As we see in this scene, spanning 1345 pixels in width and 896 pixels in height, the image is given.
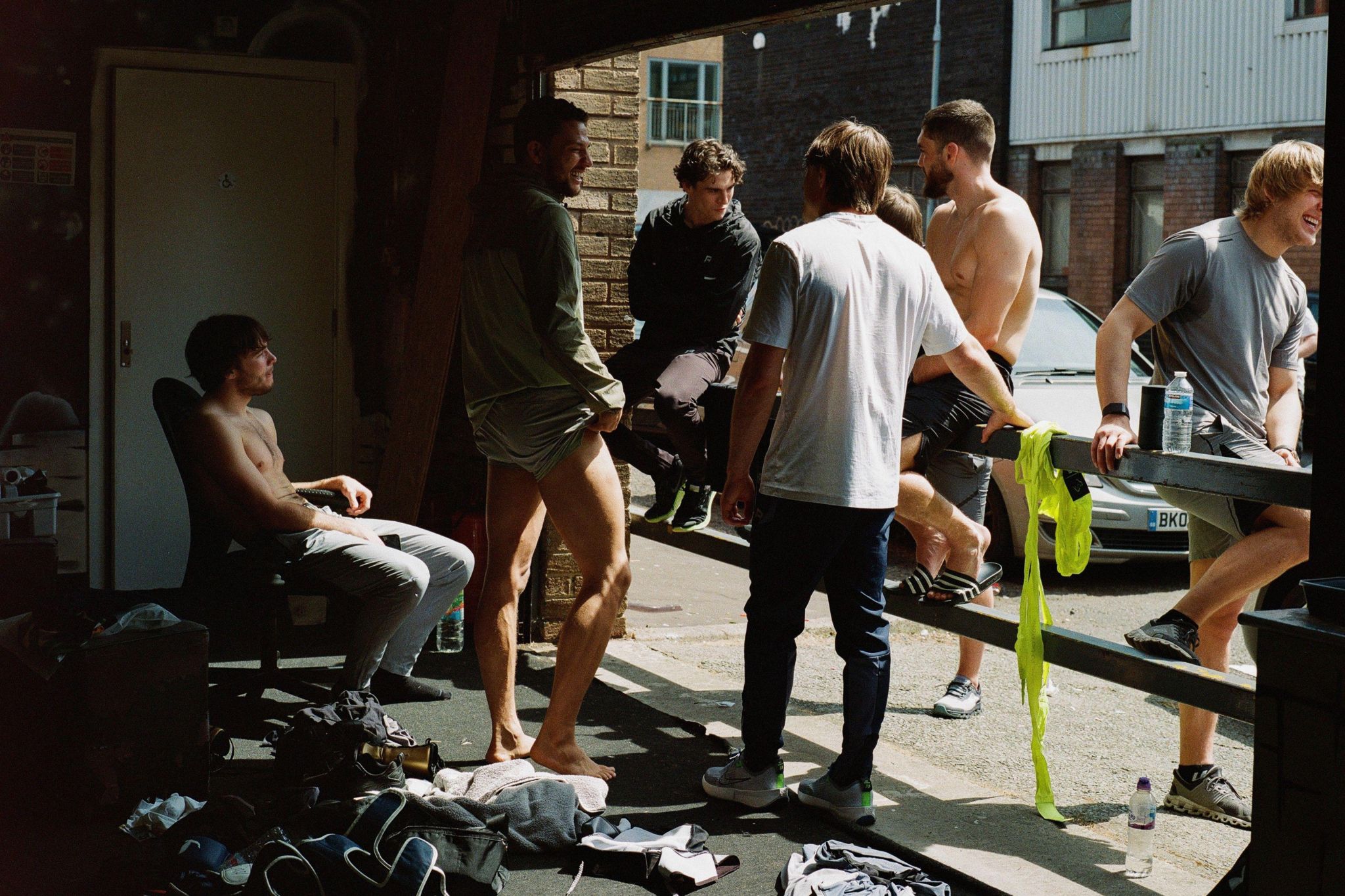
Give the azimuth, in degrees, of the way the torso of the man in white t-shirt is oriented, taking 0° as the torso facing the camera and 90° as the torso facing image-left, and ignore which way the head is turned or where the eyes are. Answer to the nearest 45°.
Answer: approximately 135°

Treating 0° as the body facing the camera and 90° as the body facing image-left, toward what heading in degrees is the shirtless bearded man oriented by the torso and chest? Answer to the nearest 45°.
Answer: approximately 45°

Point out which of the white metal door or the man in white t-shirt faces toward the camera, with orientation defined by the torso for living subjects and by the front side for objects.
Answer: the white metal door

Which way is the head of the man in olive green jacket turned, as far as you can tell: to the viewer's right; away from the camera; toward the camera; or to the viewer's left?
to the viewer's right

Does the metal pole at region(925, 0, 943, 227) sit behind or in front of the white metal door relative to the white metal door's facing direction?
behind

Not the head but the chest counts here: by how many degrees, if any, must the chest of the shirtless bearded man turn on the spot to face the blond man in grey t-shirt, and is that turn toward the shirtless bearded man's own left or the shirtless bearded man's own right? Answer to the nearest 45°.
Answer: approximately 90° to the shirtless bearded man's own left

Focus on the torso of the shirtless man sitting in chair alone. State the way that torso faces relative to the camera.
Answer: to the viewer's right

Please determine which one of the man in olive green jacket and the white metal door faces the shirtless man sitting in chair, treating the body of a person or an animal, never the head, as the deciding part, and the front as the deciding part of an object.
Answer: the white metal door

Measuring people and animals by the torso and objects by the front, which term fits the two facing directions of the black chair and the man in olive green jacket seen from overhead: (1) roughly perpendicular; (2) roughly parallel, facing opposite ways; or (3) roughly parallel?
roughly parallel

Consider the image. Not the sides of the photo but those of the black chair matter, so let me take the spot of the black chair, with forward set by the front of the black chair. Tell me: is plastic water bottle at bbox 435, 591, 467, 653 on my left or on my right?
on my left

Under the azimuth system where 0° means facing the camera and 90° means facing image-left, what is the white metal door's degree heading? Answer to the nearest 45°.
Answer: approximately 0°

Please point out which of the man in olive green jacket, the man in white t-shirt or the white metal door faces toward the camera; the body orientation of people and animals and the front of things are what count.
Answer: the white metal door

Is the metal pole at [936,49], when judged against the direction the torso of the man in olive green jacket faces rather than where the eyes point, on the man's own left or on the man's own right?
on the man's own left

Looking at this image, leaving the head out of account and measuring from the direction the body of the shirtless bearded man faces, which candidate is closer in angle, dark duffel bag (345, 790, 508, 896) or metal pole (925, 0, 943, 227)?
the dark duffel bag

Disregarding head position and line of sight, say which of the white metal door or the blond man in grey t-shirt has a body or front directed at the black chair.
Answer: the white metal door
